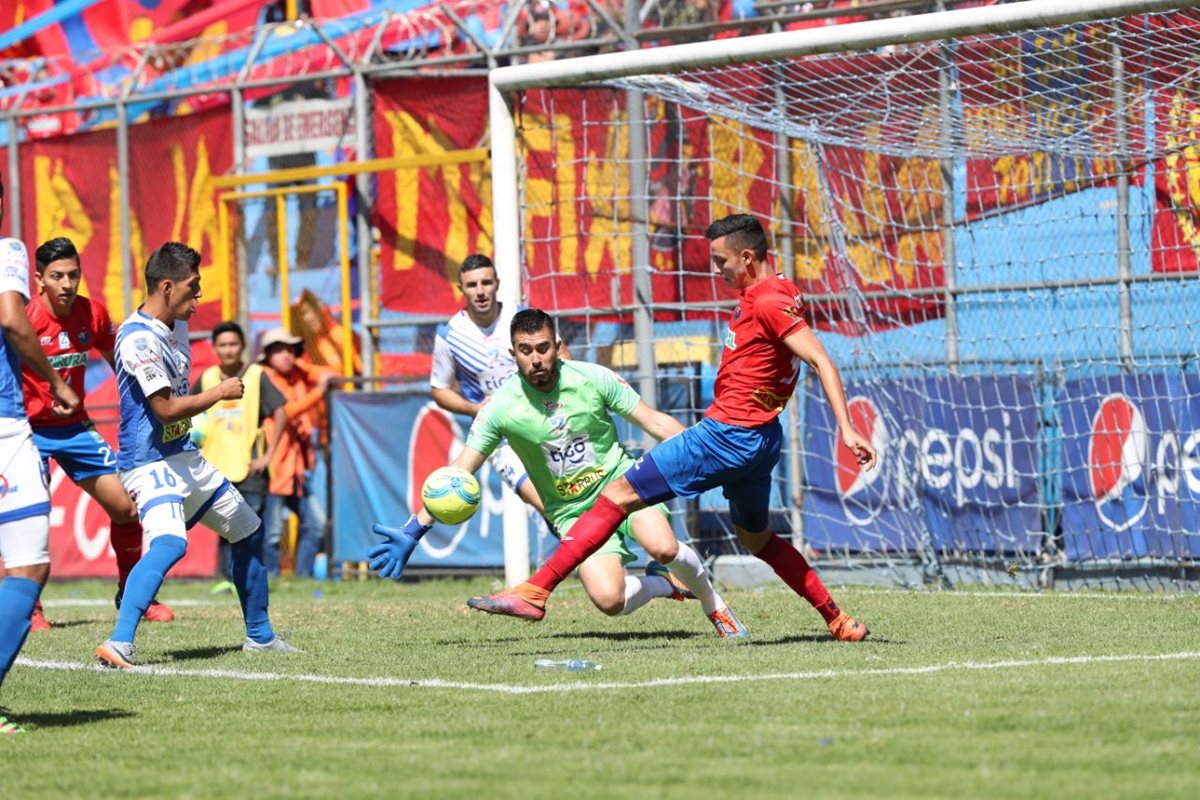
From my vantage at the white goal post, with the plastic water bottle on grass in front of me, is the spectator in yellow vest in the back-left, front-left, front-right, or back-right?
back-right

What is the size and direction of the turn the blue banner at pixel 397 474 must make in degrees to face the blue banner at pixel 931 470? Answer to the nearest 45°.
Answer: approximately 45° to its left

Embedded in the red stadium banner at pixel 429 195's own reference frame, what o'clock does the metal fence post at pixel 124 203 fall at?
The metal fence post is roughly at 4 o'clock from the red stadium banner.

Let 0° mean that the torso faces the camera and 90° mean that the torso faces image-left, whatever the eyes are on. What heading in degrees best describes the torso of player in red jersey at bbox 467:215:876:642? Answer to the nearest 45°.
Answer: approximately 90°

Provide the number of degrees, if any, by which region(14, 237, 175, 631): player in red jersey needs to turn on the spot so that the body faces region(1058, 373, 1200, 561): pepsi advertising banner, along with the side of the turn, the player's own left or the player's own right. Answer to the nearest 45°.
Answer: approximately 45° to the player's own left

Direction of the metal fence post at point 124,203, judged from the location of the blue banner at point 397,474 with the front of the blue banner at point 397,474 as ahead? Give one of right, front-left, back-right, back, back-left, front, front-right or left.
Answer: back-right

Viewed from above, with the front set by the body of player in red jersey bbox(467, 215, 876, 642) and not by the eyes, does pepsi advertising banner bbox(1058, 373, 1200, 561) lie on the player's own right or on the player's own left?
on the player's own right

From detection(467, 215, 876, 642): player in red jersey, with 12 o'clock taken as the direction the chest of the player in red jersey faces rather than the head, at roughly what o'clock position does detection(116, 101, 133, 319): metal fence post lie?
The metal fence post is roughly at 2 o'clock from the player in red jersey.

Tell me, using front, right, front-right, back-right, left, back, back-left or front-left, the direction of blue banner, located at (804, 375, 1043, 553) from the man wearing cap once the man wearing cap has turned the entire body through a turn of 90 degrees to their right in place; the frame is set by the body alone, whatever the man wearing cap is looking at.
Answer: back-left

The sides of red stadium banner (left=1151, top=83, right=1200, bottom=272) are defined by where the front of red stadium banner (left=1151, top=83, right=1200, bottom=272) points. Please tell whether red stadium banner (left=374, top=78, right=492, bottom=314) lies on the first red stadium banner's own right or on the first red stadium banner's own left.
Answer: on the first red stadium banner's own right

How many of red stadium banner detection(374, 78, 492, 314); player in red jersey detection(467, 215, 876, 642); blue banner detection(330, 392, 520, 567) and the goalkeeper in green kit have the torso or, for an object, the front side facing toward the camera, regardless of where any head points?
3

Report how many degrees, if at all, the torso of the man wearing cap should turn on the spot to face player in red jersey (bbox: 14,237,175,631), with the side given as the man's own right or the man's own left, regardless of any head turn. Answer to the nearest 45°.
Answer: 0° — they already face them
